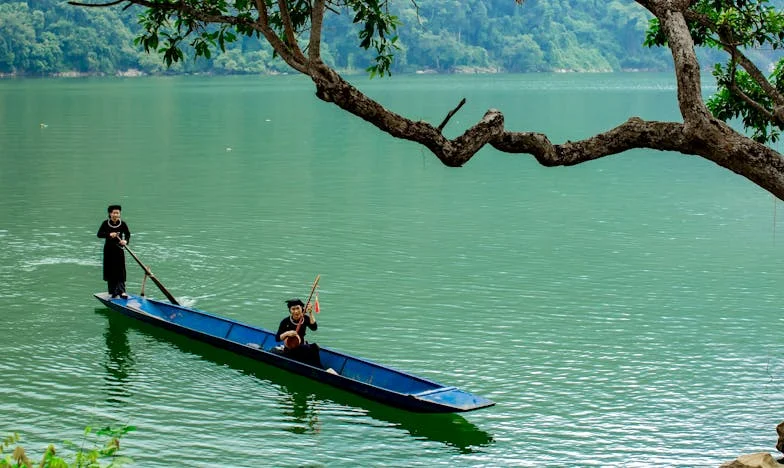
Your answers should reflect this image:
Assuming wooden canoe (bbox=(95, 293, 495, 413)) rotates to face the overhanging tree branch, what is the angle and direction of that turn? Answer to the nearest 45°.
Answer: approximately 45° to its right

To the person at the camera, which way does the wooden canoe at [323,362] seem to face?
facing the viewer and to the right of the viewer

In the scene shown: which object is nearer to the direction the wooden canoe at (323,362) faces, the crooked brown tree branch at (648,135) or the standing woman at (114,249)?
the crooked brown tree branch

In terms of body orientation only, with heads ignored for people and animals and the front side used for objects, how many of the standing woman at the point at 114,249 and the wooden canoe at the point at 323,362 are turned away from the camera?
0

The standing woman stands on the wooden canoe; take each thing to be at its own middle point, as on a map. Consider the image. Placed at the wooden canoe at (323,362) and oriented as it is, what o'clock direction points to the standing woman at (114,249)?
The standing woman is roughly at 6 o'clock from the wooden canoe.

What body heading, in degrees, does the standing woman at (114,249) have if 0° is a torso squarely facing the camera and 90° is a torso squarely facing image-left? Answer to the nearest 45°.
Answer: approximately 0°

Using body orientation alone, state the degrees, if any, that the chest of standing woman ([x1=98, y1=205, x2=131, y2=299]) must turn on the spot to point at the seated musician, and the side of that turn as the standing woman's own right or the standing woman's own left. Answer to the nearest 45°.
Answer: approximately 45° to the standing woman's own left
